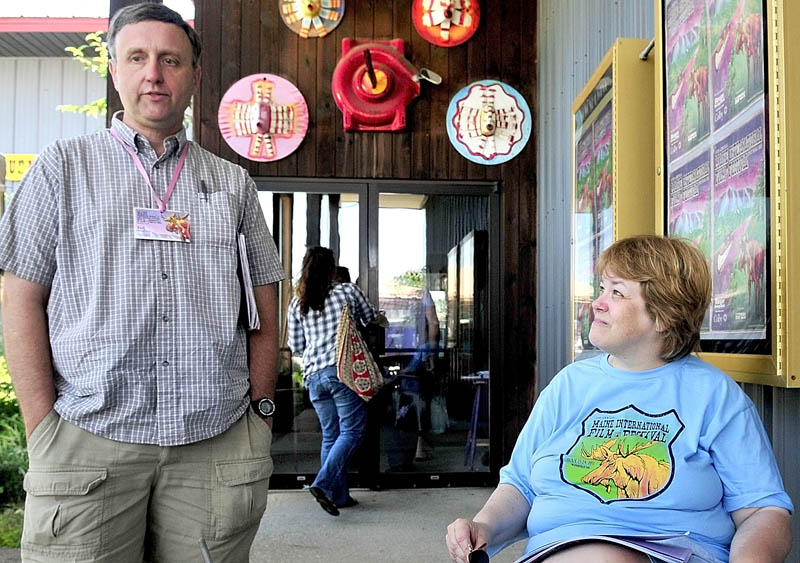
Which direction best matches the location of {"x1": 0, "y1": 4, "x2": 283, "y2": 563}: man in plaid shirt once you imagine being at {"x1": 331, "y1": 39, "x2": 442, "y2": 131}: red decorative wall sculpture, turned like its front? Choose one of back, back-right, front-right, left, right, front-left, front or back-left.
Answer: front

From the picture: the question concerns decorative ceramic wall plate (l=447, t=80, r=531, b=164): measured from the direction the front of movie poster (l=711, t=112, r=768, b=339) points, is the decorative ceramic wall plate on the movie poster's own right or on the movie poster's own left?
on the movie poster's own right

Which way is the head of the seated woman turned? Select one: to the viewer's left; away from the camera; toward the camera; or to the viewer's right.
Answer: to the viewer's left

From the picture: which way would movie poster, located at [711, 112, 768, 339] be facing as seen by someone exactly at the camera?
facing the viewer and to the left of the viewer

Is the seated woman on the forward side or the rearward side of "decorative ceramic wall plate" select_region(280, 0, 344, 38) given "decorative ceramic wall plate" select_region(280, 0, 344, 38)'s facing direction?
on the forward side

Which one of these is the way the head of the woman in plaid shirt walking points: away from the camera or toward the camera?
away from the camera

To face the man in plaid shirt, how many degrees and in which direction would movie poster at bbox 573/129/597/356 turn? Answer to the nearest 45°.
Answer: approximately 45° to its left

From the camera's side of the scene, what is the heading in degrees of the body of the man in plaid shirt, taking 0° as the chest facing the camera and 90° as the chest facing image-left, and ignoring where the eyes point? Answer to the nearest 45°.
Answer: approximately 0°

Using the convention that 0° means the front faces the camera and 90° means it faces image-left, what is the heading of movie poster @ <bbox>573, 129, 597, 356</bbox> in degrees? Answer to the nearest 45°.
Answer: approximately 90°

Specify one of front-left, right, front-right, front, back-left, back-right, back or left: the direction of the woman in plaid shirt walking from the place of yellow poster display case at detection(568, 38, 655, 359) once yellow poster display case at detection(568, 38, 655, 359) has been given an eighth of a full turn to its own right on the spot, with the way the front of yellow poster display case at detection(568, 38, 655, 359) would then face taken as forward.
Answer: front

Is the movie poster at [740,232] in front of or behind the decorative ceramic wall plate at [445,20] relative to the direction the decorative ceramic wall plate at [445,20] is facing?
in front

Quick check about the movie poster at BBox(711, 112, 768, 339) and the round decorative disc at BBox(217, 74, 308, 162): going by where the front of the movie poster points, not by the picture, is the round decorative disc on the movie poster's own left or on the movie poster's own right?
on the movie poster's own right

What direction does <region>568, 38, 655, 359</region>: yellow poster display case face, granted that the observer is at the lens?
facing to the left of the viewer

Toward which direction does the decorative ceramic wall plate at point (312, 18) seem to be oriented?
toward the camera

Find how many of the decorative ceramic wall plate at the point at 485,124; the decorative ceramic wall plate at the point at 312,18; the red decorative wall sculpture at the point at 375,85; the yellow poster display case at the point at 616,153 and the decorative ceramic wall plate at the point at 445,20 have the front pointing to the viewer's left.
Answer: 1

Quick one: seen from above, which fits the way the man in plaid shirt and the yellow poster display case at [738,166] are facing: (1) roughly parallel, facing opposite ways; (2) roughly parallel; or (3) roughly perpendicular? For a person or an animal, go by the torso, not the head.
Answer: roughly perpendicular
